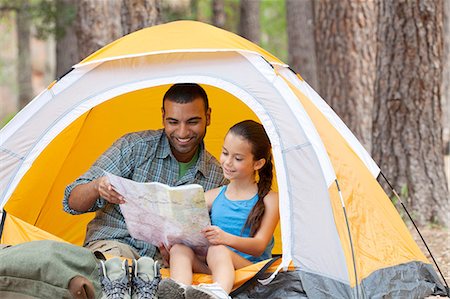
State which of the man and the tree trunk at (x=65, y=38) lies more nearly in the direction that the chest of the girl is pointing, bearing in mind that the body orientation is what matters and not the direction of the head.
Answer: the man

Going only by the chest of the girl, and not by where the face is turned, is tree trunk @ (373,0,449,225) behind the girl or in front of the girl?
behind

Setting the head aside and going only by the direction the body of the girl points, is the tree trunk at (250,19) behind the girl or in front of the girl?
behind

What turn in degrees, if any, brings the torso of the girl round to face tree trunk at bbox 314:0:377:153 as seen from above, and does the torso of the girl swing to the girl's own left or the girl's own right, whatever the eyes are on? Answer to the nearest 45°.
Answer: approximately 135° to the girl's own right

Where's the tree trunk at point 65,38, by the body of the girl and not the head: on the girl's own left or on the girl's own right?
on the girl's own right

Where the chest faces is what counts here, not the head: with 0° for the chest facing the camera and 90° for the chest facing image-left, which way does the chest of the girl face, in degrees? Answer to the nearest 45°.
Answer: approximately 45°

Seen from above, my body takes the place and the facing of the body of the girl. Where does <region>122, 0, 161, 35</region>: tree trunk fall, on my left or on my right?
on my right

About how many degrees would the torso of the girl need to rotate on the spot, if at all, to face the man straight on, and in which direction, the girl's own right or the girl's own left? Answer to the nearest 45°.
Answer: approximately 90° to the girl's own right

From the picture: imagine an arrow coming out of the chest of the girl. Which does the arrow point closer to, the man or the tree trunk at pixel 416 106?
the man

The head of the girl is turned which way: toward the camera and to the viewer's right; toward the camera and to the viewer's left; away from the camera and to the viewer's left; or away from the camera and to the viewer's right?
toward the camera and to the viewer's left
